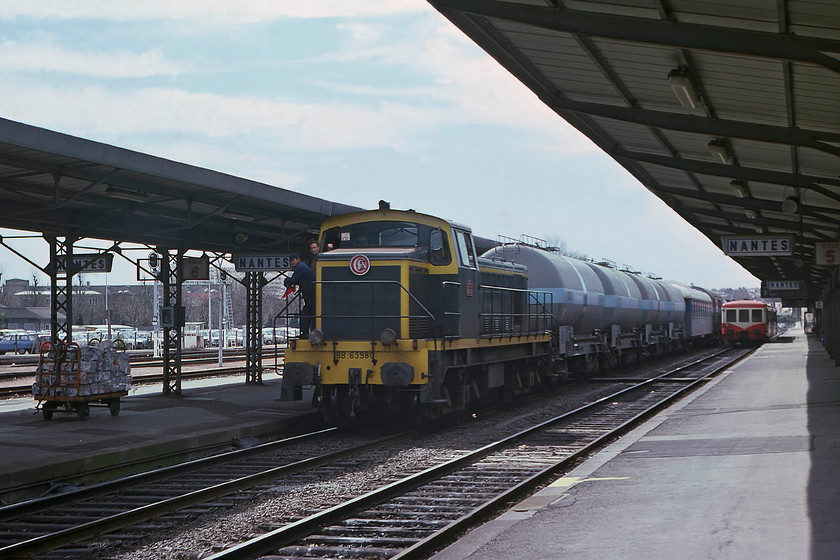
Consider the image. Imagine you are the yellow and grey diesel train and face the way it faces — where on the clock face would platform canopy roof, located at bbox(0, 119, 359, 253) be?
The platform canopy roof is roughly at 2 o'clock from the yellow and grey diesel train.

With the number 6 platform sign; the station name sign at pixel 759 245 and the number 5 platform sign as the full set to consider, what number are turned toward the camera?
3

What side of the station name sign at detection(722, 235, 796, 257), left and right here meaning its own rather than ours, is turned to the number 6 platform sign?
right

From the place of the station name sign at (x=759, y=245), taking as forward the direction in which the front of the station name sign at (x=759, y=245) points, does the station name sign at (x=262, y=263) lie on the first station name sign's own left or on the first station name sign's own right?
on the first station name sign's own right

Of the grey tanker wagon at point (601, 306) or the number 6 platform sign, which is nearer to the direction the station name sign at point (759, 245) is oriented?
the number 6 platform sign

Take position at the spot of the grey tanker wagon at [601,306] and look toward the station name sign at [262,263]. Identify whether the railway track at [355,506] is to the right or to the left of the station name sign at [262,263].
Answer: left

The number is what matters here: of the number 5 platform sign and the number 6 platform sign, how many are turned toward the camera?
2

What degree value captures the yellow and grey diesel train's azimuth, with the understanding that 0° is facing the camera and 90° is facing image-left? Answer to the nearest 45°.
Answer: approximately 45°

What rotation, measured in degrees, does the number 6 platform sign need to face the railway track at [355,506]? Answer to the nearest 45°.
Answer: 0° — it already faces it

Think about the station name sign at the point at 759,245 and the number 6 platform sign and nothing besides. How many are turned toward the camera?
2

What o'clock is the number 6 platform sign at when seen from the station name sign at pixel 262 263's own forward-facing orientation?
The number 6 platform sign is roughly at 12 o'clock from the station name sign.

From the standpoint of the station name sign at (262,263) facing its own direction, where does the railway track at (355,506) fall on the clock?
The railway track is roughly at 12 o'clock from the station name sign.
